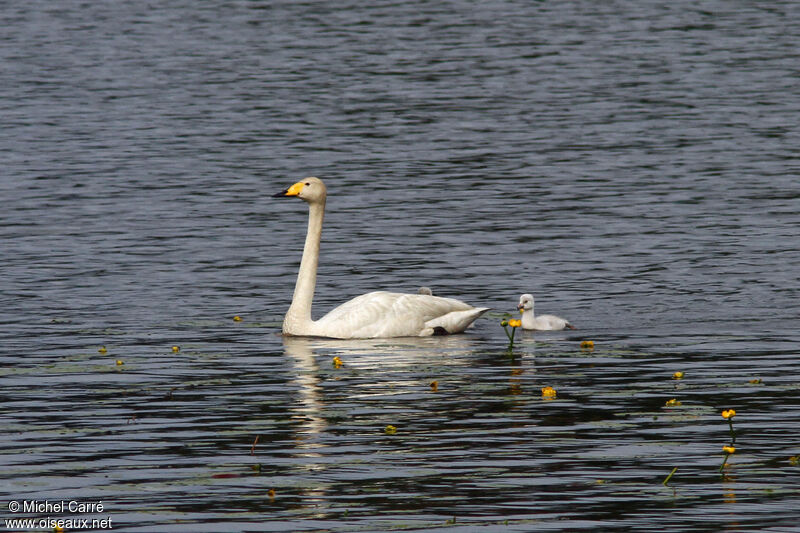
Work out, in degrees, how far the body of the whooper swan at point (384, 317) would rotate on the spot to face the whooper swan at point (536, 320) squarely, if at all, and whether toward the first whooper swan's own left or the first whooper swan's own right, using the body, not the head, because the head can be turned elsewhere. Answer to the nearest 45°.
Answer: approximately 180°

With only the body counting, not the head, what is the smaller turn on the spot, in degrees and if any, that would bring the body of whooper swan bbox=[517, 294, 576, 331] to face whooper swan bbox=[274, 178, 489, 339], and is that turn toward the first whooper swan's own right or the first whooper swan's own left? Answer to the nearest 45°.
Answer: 0° — it already faces it

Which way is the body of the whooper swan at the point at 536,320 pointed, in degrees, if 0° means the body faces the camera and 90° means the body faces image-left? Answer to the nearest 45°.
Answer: approximately 90°

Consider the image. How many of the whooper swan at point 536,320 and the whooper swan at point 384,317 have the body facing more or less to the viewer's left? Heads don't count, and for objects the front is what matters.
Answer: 2

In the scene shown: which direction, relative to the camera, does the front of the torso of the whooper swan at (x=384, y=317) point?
to the viewer's left
